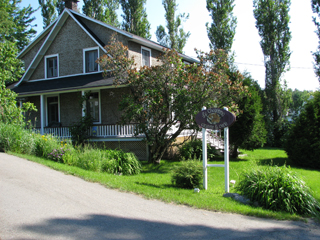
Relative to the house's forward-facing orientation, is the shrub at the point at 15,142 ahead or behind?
ahead

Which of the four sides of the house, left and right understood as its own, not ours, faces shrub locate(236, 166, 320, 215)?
left

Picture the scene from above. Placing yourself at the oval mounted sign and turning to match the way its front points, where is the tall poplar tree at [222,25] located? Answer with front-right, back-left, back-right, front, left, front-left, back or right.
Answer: back

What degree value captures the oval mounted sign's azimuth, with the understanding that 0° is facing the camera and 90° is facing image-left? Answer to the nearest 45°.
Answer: approximately 0°

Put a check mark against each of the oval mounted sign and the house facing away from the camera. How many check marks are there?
0

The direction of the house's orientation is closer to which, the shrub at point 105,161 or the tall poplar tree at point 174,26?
the shrub

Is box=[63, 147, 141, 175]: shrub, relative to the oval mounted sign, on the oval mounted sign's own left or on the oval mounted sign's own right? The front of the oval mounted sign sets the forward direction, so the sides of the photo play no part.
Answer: on the oval mounted sign's own right

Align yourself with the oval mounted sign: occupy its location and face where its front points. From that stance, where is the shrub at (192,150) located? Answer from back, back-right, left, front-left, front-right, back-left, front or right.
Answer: back

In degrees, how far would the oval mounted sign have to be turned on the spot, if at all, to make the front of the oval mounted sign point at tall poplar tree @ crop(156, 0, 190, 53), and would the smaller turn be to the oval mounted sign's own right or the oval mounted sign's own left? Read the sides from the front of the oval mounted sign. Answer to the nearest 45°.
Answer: approximately 180°

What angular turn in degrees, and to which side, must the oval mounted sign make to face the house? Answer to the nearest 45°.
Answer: approximately 135° to its right

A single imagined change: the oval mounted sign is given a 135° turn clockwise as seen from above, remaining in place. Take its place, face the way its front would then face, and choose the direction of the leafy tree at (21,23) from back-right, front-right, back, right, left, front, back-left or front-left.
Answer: front
